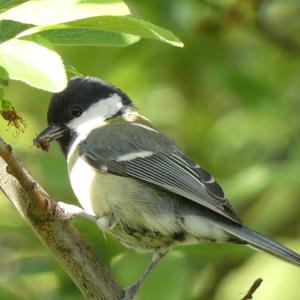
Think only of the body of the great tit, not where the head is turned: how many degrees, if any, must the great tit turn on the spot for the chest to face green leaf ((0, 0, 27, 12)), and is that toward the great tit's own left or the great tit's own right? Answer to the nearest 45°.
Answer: approximately 45° to the great tit's own left

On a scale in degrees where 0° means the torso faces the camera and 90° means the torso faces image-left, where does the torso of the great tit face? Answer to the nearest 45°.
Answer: approximately 90°
